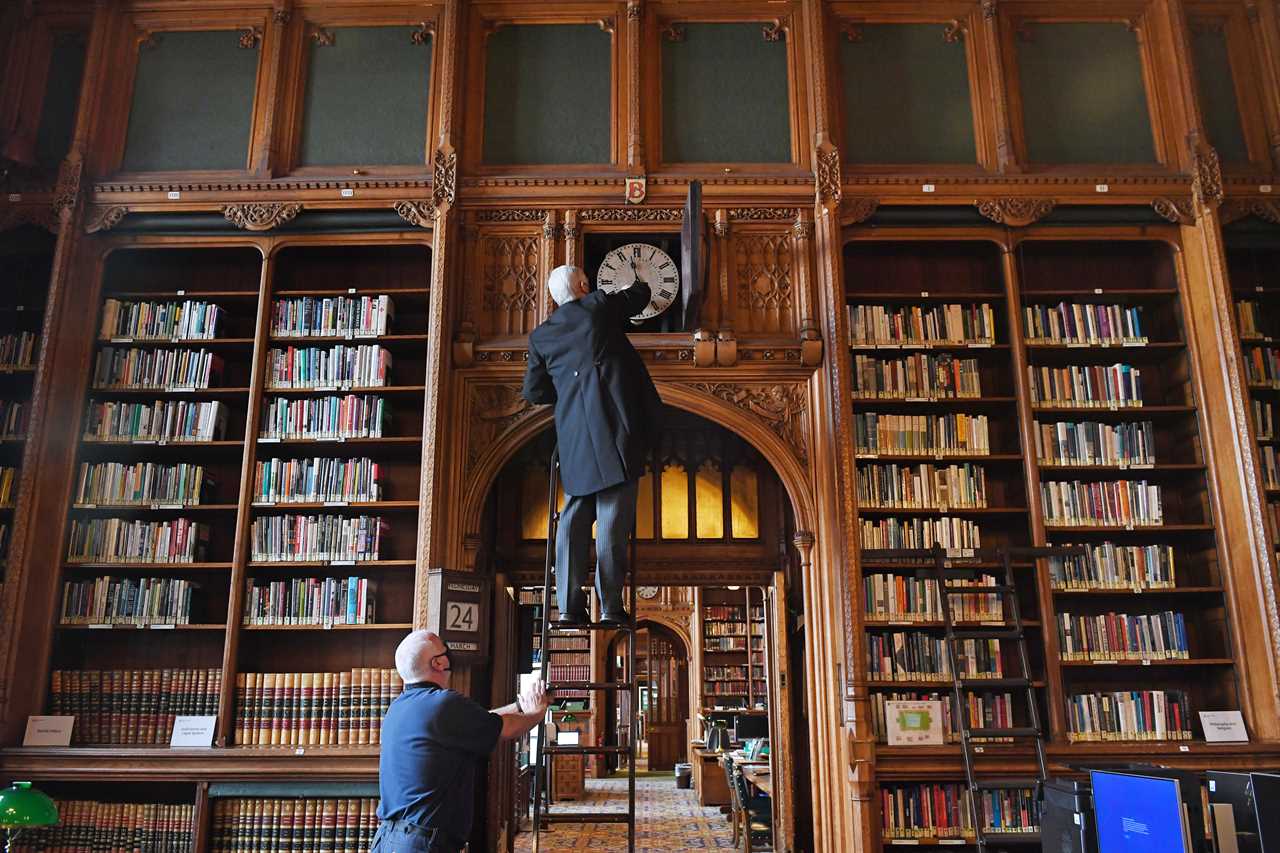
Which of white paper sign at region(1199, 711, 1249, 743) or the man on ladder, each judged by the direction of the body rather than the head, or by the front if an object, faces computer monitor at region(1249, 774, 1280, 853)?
the white paper sign

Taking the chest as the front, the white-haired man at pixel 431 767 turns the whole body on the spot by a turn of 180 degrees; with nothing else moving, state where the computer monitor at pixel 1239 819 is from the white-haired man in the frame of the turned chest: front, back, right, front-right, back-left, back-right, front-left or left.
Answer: back-left

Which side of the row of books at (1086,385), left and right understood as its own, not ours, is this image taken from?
front

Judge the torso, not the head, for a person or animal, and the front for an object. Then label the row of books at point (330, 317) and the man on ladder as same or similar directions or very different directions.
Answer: very different directions

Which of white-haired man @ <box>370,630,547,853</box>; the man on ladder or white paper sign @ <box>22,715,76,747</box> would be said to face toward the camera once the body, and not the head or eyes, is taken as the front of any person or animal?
the white paper sign

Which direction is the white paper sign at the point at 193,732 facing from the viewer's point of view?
toward the camera

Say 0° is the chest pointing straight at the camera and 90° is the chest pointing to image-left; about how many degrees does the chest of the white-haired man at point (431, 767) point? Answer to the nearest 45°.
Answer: approximately 225°

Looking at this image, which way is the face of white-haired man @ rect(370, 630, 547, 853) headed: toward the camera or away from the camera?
away from the camera

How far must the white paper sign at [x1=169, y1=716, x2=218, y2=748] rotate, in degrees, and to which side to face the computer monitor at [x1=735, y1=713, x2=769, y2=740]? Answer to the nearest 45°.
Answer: approximately 135° to its left

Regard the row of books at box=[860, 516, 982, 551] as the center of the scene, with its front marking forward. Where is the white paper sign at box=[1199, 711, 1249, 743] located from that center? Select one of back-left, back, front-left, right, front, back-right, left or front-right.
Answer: left

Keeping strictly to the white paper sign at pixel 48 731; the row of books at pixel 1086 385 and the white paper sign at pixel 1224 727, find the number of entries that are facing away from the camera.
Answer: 0

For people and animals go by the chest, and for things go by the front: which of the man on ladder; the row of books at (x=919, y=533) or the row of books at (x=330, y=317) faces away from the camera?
the man on ladder

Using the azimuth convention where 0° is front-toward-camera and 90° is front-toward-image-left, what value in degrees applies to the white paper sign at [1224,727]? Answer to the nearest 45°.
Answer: approximately 0°

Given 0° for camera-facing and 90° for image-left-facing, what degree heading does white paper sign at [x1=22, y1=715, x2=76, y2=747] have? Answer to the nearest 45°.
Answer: approximately 0°

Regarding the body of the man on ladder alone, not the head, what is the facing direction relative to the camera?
away from the camera

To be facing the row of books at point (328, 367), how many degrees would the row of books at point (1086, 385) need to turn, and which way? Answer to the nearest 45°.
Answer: approximately 45° to its right
